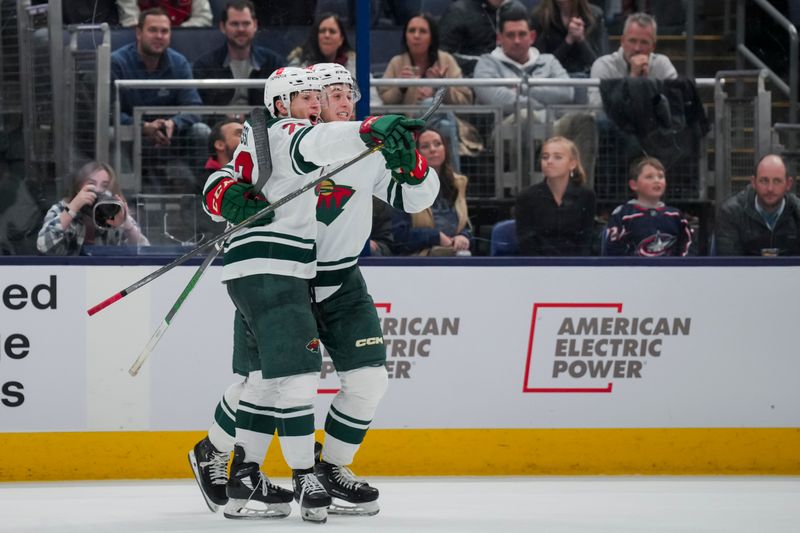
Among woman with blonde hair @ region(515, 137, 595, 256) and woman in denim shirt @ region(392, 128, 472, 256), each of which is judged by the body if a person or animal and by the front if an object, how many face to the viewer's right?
0

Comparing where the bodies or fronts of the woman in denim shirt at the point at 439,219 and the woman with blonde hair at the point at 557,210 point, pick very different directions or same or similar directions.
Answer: same or similar directions

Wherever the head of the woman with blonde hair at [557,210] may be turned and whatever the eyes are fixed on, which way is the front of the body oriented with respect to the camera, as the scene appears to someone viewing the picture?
toward the camera

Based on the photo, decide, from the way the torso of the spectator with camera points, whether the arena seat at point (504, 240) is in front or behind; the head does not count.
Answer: in front

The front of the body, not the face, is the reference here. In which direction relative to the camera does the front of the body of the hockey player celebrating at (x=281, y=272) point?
to the viewer's right

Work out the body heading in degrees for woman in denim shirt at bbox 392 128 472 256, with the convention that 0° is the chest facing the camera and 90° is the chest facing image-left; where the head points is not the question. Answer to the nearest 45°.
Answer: approximately 0°

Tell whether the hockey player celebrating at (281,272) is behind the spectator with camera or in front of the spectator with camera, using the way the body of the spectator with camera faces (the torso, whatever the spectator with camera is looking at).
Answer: in front

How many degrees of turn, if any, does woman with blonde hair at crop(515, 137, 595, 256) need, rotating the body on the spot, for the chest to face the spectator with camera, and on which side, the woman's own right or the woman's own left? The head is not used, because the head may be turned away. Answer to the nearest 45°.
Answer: approximately 90° to the woman's own right
